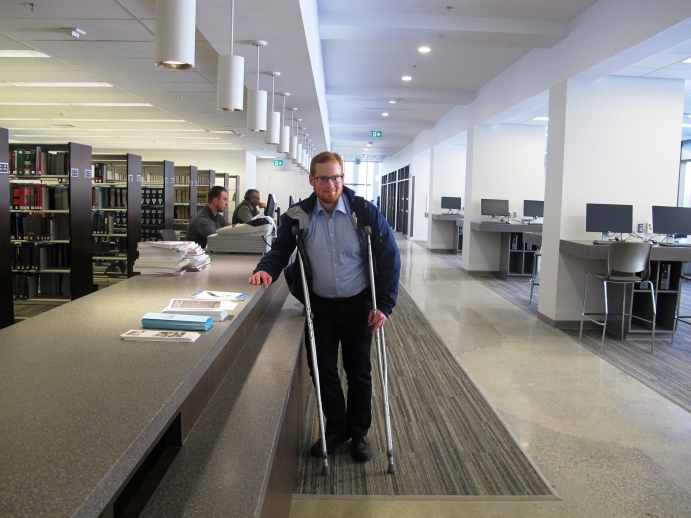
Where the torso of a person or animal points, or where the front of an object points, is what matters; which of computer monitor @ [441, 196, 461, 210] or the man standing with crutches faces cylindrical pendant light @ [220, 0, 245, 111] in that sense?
the computer monitor

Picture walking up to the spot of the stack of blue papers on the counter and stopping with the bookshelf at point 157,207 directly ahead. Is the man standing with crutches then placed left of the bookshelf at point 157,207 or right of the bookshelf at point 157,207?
right

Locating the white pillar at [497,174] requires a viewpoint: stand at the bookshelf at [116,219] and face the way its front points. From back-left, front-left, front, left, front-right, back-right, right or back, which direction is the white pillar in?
back-left

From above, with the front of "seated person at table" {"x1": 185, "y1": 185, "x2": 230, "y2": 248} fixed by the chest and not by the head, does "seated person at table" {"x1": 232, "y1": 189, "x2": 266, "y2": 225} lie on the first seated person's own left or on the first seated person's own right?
on the first seated person's own left

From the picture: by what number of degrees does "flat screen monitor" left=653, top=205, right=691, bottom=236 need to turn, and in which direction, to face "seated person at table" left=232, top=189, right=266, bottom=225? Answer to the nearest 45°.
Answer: approximately 90° to its right

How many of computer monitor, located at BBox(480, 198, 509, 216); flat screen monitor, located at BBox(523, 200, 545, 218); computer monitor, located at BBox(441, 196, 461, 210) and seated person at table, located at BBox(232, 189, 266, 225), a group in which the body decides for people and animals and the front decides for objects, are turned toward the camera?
3

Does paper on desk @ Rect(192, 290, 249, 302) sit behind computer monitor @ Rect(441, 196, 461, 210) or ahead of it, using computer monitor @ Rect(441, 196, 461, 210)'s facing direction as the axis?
ahead

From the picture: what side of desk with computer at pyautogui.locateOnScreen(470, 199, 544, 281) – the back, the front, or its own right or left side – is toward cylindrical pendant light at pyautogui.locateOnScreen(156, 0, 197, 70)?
front

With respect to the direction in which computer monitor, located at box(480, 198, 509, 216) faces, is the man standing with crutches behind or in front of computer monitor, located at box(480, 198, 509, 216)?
in front

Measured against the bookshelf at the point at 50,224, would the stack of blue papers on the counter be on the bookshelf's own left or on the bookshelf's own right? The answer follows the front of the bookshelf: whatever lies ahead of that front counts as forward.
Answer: on the bookshelf's own left

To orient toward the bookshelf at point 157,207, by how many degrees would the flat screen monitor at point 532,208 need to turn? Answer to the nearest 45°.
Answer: approximately 90° to its right

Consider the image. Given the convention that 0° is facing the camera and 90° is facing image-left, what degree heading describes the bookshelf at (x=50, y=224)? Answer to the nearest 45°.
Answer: approximately 45°

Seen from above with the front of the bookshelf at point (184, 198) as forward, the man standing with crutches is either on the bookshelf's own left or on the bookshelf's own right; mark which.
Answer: on the bookshelf's own left
